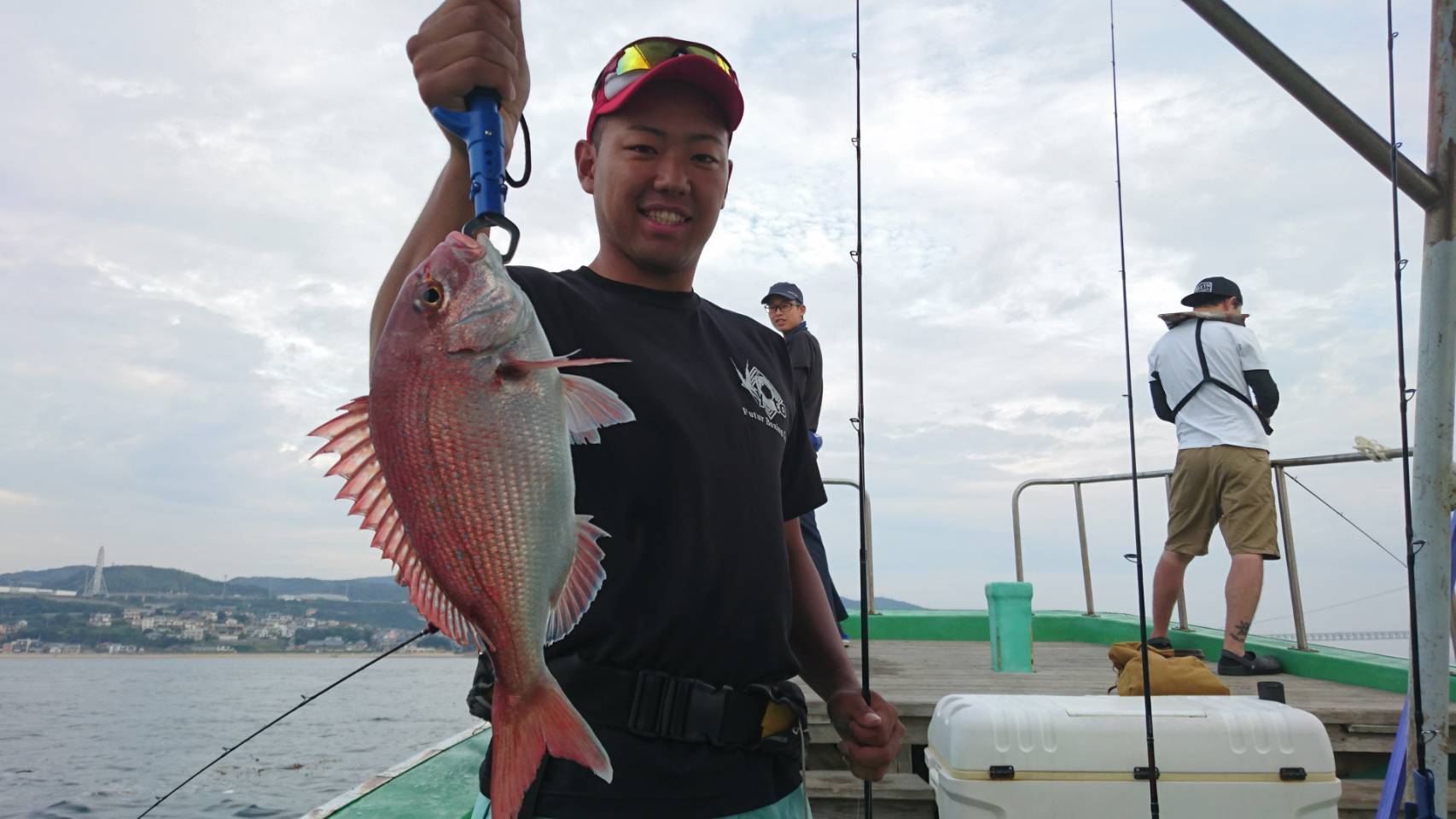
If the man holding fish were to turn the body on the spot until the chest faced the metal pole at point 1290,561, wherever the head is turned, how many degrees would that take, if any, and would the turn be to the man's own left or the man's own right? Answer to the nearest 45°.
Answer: approximately 135° to the man's own left

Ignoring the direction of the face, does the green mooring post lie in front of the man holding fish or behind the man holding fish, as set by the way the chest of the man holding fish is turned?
behind

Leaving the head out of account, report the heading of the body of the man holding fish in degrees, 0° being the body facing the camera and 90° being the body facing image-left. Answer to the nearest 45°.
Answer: approximately 0°

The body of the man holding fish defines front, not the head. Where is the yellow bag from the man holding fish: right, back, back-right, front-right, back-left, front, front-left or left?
back-left

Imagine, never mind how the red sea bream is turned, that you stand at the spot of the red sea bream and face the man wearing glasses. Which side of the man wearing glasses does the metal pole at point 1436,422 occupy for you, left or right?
right

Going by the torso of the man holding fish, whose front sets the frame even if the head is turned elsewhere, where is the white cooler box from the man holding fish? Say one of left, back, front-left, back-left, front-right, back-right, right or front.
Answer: back-left

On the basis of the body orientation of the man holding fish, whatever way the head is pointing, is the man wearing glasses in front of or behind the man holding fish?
behind
